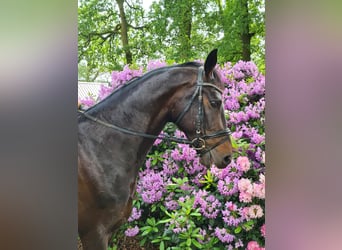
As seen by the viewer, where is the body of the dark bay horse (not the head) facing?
to the viewer's right

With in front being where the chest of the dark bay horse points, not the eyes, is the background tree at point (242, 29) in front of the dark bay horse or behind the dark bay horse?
in front
